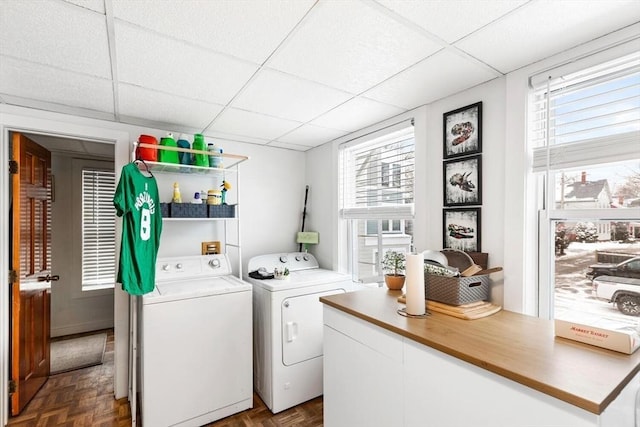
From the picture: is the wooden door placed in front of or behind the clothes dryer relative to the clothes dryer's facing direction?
behind

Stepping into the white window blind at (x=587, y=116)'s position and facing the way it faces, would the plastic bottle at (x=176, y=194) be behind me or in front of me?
in front

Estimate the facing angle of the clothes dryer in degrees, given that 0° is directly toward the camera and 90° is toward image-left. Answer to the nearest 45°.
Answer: approximately 315°

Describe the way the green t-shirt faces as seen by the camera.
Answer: facing away from the viewer and to the left of the viewer
